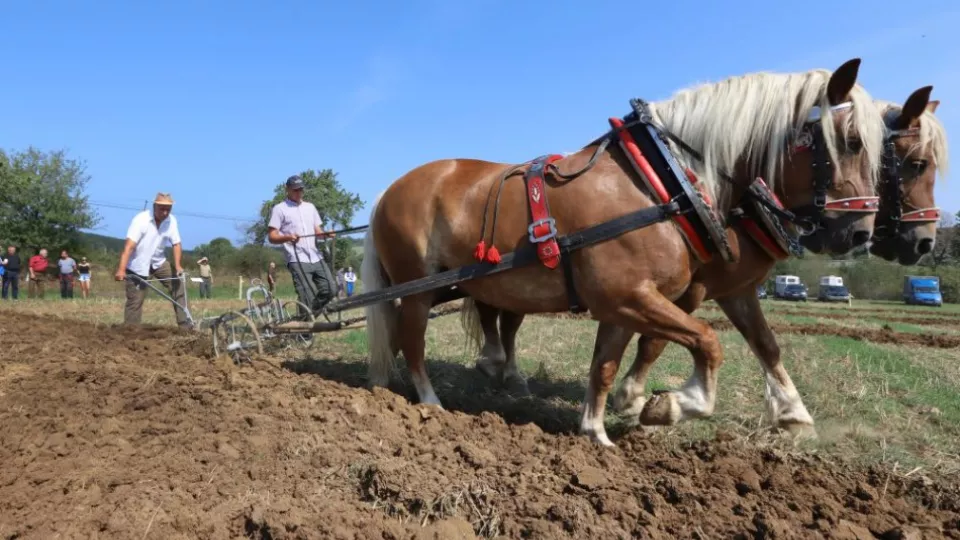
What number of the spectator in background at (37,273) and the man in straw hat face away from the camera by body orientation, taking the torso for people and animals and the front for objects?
0

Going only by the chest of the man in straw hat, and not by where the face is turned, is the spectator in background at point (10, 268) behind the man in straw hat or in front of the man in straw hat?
behind

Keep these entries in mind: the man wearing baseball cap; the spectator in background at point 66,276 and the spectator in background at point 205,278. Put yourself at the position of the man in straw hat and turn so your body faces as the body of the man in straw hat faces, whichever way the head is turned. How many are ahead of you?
1

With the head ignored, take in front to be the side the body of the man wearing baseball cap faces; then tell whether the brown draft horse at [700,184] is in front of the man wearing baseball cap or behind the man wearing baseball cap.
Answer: in front

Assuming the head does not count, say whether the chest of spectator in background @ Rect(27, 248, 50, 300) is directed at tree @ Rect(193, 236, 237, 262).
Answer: no

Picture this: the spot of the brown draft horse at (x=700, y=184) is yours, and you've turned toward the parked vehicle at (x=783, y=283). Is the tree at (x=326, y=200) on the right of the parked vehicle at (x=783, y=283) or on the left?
left

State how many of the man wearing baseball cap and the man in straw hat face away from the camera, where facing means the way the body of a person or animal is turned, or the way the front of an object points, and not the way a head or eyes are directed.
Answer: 0

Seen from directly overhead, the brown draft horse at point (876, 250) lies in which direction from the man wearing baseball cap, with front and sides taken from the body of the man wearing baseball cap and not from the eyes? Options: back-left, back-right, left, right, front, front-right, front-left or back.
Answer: front

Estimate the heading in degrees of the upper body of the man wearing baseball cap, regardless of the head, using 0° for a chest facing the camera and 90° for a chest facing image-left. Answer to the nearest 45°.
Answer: approximately 315°

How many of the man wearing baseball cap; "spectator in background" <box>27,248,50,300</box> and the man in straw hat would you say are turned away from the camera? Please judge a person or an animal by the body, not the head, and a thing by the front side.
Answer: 0

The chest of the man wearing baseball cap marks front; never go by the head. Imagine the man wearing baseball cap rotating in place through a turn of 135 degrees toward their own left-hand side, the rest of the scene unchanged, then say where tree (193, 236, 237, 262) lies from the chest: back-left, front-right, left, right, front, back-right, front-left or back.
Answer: front

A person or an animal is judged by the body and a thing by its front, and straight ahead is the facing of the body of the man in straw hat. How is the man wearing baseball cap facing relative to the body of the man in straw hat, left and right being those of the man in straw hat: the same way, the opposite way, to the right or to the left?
the same way

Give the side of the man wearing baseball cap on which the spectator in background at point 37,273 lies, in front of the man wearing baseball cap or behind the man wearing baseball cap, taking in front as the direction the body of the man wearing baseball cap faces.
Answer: behind

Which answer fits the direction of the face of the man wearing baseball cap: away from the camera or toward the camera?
toward the camera
